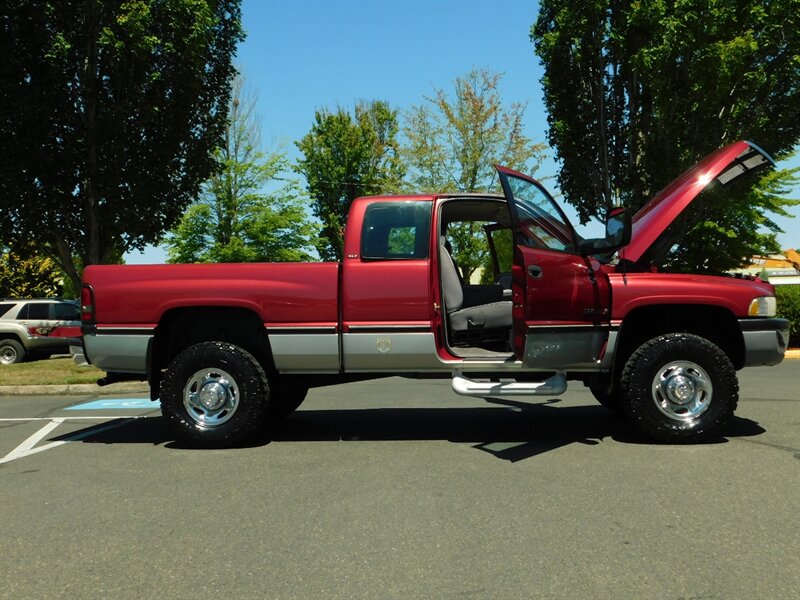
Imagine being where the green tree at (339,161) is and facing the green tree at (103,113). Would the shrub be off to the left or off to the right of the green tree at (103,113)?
left

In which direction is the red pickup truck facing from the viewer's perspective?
to the viewer's right

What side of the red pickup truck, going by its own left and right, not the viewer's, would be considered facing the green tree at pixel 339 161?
left

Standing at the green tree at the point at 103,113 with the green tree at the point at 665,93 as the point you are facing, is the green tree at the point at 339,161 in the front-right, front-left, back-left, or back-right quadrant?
front-left

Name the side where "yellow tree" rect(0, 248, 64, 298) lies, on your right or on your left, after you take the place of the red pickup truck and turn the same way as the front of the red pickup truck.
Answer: on your left

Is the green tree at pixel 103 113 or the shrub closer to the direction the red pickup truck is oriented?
the shrub

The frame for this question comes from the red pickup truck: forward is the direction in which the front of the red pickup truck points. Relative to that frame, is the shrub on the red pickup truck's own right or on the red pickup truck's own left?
on the red pickup truck's own left

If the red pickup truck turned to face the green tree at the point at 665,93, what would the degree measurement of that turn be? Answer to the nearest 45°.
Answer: approximately 45° to its left
